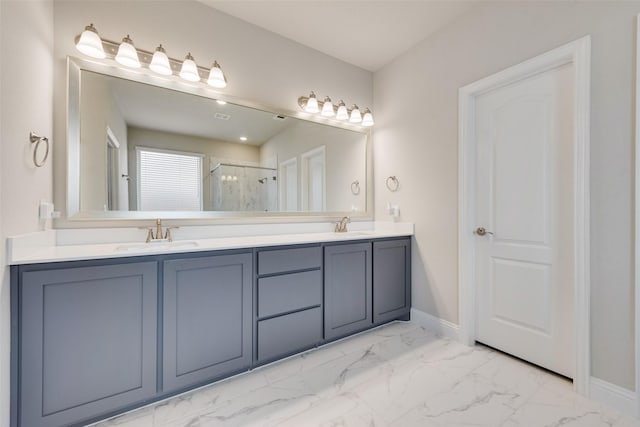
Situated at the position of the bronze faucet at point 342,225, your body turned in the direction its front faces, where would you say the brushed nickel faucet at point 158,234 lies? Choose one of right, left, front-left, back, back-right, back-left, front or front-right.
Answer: right

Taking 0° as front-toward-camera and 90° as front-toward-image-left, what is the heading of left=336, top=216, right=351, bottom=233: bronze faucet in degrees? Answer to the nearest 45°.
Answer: approximately 315°

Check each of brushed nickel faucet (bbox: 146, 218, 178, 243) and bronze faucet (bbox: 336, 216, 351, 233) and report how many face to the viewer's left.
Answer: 0

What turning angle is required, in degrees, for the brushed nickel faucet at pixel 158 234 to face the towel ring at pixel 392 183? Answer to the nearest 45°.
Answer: approximately 90° to its left

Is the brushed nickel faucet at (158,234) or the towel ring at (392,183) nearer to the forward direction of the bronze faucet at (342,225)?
the towel ring

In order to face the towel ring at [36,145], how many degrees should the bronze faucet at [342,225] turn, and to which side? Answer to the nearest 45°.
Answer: approximately 90° to its right

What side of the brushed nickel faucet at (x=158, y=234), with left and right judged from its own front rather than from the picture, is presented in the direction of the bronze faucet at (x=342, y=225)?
left

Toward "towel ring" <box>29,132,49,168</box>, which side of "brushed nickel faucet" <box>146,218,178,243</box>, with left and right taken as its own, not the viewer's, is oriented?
right

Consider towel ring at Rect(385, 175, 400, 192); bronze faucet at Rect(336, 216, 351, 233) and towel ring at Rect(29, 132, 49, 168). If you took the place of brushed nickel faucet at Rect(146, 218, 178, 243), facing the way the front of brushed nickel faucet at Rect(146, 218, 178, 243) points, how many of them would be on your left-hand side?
2

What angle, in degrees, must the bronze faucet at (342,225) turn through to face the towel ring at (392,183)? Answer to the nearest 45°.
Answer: approximately 45° to its left

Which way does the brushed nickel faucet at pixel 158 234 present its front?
toward the camera
